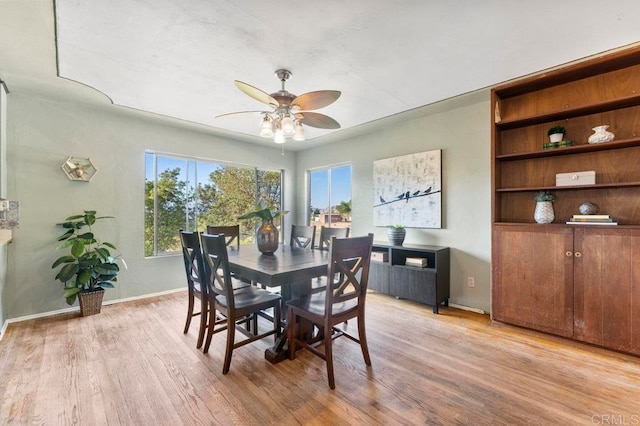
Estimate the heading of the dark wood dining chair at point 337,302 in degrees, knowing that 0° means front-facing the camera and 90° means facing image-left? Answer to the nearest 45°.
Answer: approximately 135°

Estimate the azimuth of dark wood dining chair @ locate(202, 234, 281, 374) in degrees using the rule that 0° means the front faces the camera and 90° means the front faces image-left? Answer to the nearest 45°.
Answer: approximately 225°

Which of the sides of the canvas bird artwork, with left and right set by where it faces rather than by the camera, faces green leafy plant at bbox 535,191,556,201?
left

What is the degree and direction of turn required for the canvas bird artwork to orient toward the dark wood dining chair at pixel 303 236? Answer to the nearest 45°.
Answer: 0° — it already faces it

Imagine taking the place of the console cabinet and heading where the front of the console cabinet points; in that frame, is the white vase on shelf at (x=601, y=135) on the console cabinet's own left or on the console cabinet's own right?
on the console cabinet's own left

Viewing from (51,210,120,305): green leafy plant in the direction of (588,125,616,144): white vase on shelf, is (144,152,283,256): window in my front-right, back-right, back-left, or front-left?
front-left

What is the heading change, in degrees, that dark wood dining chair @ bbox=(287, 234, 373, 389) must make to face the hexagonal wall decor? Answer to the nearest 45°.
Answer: approximately 45° to its left

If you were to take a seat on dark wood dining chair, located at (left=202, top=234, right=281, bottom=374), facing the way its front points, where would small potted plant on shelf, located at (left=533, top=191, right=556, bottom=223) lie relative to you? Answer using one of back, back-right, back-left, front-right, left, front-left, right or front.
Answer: front-right

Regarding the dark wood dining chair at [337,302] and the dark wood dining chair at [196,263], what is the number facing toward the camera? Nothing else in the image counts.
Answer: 0

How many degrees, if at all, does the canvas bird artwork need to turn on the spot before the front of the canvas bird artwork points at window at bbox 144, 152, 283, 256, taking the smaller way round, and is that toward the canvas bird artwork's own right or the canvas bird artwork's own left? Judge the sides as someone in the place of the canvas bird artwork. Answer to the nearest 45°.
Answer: approximately 45° to the canvas bird artwork's own right

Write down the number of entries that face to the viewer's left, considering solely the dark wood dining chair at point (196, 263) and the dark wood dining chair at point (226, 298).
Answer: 0

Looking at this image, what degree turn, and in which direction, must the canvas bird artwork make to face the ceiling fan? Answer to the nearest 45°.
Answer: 0° — it already faces it

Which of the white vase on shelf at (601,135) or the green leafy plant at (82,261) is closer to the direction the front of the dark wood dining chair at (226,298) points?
the white vase on shelf
